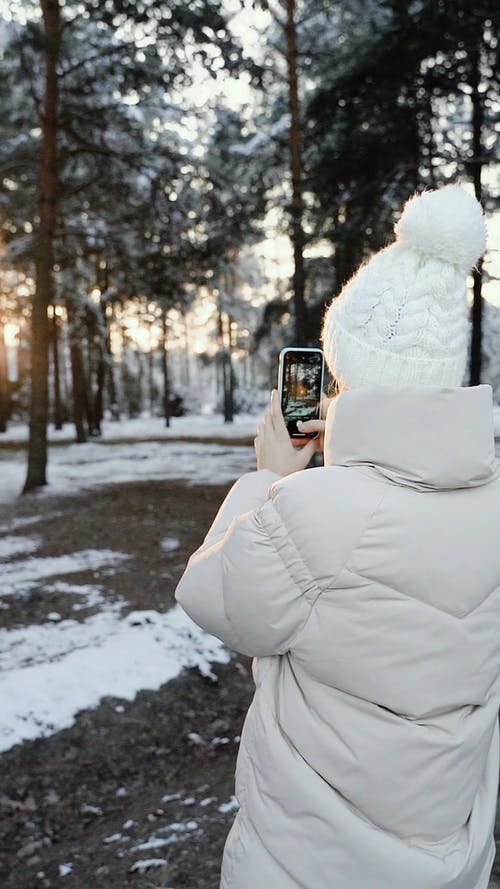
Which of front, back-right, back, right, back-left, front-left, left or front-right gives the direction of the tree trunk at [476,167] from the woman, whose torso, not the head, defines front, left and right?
front-right

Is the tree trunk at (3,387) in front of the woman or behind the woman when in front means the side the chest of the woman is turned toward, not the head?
in front

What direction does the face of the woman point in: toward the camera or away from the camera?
away from the camera

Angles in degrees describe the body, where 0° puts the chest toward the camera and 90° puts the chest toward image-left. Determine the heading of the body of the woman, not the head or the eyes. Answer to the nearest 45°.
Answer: approximately 135°

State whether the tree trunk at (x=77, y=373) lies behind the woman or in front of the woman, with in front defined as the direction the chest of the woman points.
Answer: in front

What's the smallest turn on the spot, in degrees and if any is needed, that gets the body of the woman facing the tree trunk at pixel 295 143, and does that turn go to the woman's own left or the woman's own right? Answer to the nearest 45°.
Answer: approximately 45° to the woman's own right
